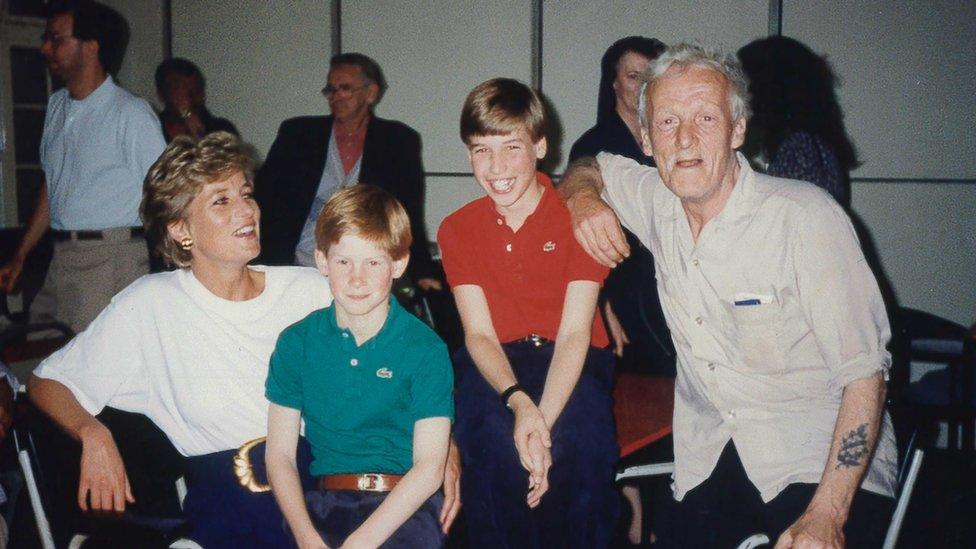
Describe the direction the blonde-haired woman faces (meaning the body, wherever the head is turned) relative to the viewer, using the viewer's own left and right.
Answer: facing the viewer and to the right of the viewer

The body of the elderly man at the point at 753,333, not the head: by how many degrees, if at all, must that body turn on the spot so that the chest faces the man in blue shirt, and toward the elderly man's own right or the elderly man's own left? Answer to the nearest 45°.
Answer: approximately 90° to the elderly man's own right

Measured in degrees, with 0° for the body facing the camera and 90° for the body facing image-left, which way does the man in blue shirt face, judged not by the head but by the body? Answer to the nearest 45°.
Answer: approximately 45°

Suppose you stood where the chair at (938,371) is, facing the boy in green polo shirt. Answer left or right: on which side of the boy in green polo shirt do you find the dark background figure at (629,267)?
right

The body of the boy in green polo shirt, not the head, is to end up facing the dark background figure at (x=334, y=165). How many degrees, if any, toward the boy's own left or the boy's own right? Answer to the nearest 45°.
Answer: approximately 180°

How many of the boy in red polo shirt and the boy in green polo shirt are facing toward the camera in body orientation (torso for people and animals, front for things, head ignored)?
2

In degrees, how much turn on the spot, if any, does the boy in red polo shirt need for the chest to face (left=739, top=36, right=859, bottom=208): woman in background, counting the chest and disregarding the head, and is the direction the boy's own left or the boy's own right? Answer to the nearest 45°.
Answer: approximately 135° to the boy's own left
